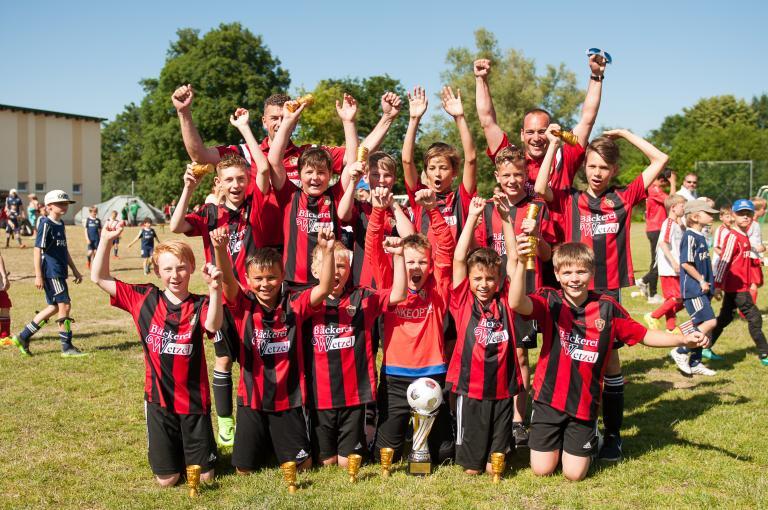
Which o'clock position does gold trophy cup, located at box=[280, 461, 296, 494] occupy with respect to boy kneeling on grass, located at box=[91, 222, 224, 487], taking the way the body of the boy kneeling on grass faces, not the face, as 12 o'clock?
The gold trophy cup is roughly at 10 o'clock from the boy kneeling on grass.

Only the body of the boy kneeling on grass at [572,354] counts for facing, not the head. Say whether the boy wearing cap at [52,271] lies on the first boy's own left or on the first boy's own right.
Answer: on the first boy's own right

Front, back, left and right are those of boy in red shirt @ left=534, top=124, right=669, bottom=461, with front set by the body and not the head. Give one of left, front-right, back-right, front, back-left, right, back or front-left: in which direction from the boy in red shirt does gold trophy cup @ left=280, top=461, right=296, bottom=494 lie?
front-right

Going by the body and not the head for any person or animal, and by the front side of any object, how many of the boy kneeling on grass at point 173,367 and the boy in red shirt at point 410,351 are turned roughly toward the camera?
2

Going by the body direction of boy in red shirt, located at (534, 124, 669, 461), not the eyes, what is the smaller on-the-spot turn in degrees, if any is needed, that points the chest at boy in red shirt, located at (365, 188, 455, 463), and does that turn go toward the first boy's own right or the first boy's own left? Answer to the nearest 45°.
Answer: approximately 45° to the first boy's own right

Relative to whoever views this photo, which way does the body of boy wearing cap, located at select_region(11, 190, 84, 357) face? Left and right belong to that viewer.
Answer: facing the viewer and to the right of the viewer

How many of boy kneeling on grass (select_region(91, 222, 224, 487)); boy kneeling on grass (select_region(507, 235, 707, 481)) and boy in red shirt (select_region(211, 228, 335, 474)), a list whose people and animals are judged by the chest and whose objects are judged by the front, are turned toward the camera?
3
